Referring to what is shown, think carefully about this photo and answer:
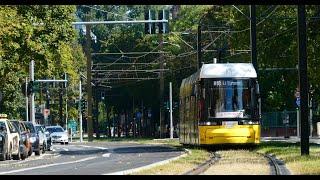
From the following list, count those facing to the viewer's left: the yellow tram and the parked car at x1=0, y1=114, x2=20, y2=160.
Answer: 0

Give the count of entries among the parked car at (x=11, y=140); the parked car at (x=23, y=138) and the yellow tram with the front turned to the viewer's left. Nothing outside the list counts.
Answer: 0

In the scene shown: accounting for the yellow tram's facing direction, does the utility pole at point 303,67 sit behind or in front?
in front

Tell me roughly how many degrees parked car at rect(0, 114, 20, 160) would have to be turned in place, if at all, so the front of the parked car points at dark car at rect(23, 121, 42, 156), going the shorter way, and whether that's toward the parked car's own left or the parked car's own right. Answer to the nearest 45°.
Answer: approximately 135° to the parked car's own left

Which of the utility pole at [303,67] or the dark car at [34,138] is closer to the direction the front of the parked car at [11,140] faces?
the utility pole

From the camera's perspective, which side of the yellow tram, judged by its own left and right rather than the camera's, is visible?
front

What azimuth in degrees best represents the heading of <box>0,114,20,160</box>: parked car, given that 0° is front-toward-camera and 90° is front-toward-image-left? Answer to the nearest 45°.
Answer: approximately 45°

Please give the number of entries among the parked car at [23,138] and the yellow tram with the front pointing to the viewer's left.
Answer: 0
